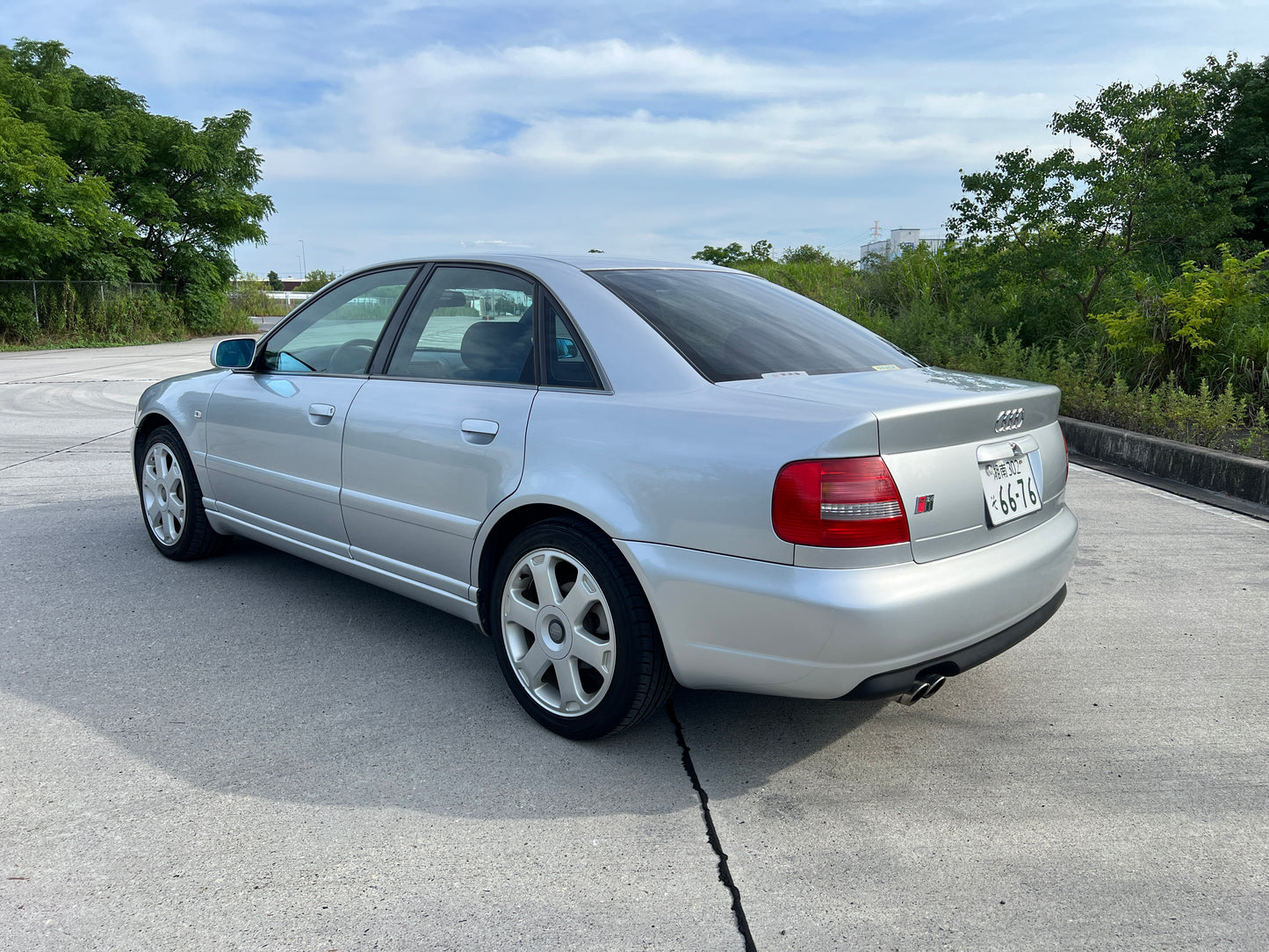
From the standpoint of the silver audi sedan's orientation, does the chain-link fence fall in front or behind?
in front

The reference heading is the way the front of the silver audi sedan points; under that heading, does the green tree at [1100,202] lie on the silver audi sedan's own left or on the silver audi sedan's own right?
on the silver audi sedan's own right

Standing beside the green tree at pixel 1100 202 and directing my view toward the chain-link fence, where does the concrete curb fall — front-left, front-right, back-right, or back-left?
back-left

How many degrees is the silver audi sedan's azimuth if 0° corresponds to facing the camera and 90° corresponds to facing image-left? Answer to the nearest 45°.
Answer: approximately 135°

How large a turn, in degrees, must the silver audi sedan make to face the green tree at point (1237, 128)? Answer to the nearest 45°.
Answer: approximately 90° to its right

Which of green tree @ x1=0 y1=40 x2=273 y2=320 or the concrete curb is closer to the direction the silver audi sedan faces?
the green tree

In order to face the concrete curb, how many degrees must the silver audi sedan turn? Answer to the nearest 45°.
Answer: approximately 90° to its right

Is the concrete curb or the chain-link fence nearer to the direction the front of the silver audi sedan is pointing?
the chain-link fence

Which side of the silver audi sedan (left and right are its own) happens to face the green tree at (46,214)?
front

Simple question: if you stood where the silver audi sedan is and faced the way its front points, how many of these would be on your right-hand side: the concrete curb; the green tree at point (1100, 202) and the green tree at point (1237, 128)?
3

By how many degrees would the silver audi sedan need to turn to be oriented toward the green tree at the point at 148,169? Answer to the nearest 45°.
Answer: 0° — it already faces it
